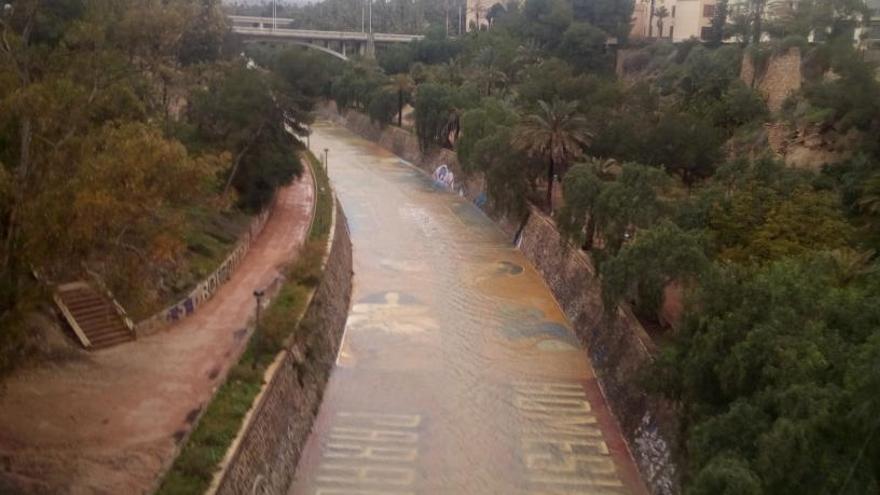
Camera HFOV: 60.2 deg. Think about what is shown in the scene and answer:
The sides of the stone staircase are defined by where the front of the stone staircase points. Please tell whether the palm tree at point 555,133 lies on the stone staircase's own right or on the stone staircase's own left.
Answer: on the stone staircase's own left

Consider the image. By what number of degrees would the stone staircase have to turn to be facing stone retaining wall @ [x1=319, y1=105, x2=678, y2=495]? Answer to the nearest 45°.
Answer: approximately 45° to its left

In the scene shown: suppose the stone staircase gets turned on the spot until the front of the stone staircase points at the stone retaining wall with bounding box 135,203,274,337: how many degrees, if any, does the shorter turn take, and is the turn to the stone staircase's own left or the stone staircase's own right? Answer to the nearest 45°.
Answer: approximately 90° to the stone staircase's own left

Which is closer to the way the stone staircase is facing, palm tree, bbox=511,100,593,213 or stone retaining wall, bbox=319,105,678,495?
the stone retaining wall

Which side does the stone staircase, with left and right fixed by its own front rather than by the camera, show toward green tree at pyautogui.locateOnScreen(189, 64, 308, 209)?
left

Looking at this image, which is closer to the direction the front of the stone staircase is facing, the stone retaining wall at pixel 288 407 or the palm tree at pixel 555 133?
the stone retaining wall

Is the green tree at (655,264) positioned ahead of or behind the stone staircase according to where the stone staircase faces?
ahead

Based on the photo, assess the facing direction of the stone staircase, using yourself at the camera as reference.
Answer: facing the viewer and to the right of the viewer

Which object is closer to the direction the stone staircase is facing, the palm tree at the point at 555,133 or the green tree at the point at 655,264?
the green tree

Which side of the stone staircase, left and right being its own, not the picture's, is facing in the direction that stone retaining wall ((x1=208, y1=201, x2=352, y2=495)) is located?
front
